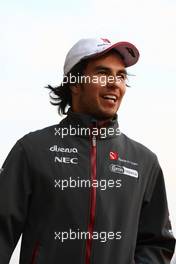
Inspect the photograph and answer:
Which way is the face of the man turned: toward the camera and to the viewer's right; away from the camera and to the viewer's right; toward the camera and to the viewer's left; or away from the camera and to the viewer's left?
toward the camera and to the viewer's right

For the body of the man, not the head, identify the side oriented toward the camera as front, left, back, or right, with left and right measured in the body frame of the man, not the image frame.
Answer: front
